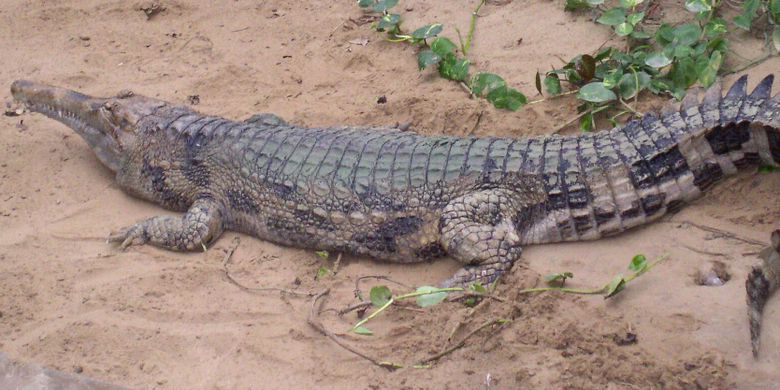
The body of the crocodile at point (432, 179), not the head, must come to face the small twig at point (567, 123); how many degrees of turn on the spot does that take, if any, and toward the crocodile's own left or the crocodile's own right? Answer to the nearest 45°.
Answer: approximately 135° to the crocodile's own right

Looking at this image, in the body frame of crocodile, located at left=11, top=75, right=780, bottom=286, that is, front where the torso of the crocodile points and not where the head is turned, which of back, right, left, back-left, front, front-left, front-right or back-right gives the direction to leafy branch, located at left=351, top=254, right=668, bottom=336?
left

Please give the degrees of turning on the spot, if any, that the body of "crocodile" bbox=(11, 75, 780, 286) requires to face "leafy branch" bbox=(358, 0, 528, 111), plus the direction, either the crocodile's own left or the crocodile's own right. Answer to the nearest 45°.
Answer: approximately 90° to the crocodile's own right

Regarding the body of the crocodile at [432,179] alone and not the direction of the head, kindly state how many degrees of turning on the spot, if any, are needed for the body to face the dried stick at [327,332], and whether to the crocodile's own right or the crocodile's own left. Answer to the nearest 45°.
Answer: approximately 45° to the crocodile's own left

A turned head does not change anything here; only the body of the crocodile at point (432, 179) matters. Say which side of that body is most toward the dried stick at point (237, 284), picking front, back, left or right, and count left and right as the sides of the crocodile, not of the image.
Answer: front

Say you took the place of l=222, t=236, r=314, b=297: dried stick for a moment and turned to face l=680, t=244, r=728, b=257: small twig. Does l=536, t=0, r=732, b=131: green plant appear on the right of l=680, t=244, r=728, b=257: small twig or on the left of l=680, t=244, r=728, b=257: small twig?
left

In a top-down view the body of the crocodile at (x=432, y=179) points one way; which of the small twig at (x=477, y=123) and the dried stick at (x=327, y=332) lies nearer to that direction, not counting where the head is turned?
the dried stick

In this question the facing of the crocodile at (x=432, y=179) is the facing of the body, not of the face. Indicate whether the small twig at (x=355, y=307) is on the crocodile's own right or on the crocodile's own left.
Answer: on the crocodile's own left

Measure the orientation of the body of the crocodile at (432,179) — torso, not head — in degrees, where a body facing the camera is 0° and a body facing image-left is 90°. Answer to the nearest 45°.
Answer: approximately 90°

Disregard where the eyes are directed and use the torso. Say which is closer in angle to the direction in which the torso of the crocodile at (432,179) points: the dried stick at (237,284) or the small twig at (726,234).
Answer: the dried stick

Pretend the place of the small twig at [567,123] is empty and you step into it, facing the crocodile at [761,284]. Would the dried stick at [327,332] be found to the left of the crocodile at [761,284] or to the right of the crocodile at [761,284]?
right

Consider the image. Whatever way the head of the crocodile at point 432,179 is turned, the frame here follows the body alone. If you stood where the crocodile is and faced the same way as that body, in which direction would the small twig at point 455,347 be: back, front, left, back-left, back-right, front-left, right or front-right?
left

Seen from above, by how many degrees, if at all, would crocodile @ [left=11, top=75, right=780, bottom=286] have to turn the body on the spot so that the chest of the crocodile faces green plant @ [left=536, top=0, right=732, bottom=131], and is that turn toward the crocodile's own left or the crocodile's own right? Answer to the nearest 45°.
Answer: approximately 135° to the crocodile's own right
